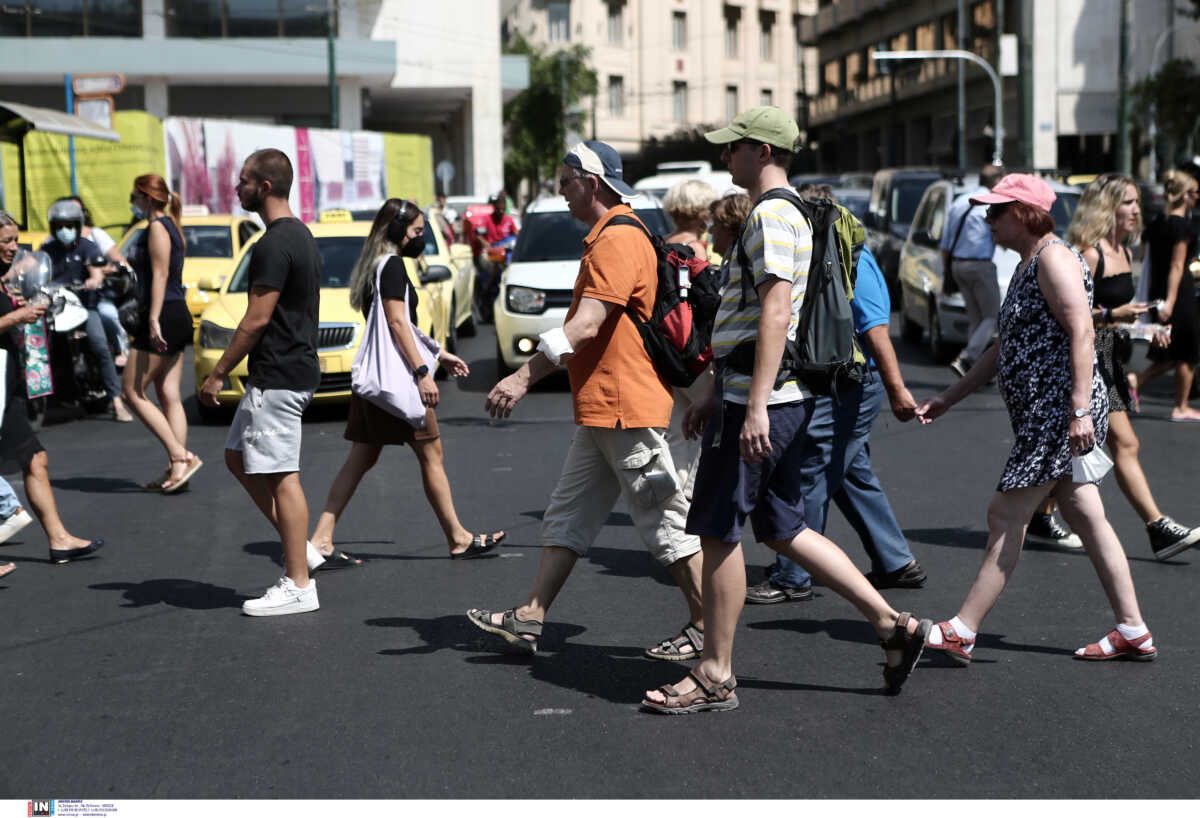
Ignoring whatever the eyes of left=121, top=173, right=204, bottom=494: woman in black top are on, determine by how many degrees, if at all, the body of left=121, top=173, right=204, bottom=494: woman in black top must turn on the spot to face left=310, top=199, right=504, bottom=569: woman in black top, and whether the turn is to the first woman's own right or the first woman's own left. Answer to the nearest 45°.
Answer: approximately 90° to the first woman's own left

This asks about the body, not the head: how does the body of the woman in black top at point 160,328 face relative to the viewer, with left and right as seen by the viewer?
facing to the left of the viewer

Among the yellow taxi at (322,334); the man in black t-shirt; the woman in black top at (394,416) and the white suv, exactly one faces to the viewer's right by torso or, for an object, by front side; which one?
the woman in black top

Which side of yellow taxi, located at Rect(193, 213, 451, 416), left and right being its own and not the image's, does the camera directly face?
front

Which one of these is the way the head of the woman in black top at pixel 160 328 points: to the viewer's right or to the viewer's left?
to the viewer's left

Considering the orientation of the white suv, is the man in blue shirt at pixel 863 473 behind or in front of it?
in front

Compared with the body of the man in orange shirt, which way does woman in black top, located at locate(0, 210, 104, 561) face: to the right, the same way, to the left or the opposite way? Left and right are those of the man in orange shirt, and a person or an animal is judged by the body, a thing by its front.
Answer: the opposite way

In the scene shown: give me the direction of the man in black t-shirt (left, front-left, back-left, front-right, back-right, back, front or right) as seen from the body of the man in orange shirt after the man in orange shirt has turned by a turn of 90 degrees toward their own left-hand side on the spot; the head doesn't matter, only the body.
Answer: back-right

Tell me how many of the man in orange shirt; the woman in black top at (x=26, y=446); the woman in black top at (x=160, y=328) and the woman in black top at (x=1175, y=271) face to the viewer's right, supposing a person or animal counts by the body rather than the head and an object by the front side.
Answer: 2

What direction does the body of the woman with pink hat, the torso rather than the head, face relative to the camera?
to the viewer's left

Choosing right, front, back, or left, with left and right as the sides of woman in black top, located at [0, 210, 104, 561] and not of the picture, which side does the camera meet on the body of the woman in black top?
right

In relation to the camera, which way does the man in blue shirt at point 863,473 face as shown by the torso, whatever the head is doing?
to the viewer's left

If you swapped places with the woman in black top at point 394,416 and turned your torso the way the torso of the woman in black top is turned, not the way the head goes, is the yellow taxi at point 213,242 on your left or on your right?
on your left

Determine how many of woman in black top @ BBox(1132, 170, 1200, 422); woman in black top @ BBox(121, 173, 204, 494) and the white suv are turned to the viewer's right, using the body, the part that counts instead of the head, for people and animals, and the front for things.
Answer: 1

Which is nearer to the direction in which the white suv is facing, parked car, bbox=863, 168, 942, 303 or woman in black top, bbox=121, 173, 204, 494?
the woman in black top
